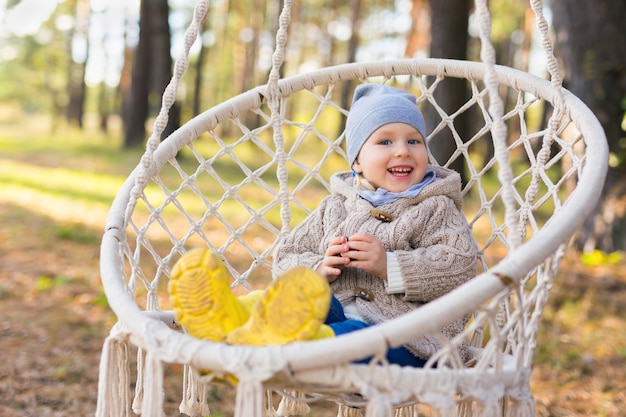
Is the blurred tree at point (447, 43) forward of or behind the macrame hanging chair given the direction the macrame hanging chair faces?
behind

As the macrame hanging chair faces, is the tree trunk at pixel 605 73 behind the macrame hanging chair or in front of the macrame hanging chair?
behind

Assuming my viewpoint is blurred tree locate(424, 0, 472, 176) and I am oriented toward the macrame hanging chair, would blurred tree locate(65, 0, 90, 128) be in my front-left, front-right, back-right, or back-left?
back-right

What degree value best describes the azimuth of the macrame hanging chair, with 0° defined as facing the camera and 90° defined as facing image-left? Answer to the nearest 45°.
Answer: approximately 45°

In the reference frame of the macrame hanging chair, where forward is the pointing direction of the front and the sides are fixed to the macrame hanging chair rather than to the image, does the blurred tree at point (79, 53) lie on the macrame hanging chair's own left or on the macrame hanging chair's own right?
on the macrame hanging chair's own right

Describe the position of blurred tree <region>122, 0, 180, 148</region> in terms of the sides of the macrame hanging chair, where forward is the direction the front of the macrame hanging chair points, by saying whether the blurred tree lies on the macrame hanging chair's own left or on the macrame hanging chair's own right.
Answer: on the macrame hanging chair's own right
